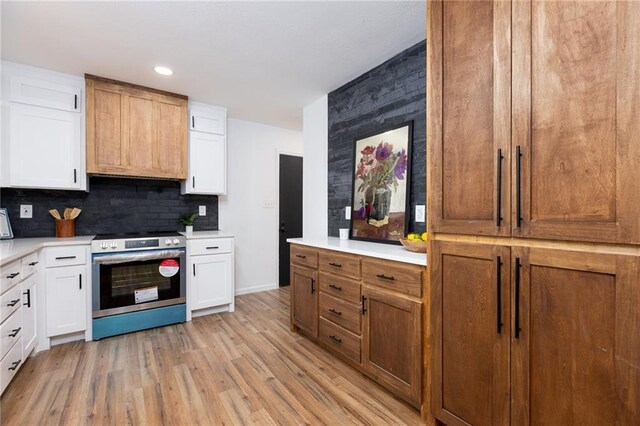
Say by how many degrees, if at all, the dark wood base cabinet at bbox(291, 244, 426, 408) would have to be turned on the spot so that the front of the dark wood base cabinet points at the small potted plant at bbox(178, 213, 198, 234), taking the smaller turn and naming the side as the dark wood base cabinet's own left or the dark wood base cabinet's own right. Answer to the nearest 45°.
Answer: approximately 90° to the dark wood base cabinet's own right

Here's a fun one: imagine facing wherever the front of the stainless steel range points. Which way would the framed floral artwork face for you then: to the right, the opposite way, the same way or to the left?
to the right

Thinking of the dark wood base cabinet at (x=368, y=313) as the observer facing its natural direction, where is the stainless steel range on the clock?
The stainless steel range is roughly at 2 o'clock from the dark wood base cabinet.

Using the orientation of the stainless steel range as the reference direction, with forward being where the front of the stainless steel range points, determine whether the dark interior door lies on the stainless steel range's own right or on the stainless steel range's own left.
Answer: on the stainless steel range's own left

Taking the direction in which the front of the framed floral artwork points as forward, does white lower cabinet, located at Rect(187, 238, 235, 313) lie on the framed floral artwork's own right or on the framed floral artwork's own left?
on the framed floral artwork's own right

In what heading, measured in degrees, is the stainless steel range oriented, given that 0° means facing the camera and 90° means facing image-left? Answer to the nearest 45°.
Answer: approximately 0°

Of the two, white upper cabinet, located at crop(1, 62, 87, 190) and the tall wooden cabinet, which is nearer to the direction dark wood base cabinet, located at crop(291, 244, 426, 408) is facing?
the white upper cabinet
